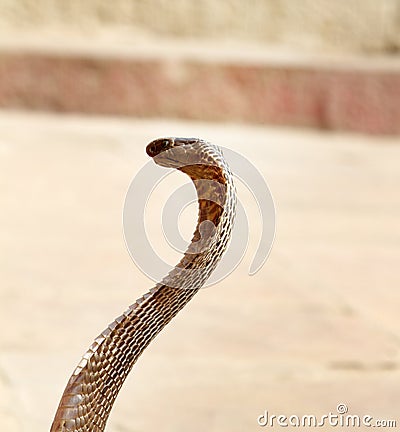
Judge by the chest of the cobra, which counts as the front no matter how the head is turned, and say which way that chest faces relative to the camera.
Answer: to the viewer's left
